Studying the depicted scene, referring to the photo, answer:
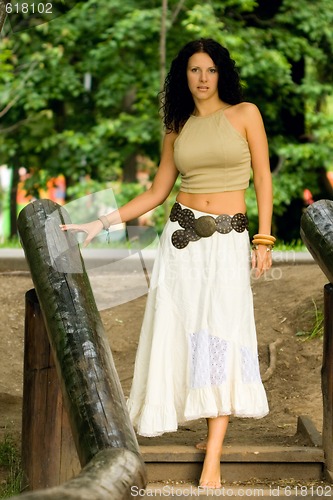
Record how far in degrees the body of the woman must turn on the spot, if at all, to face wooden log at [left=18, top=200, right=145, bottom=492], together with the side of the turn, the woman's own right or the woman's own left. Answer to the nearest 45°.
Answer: approximately 45° to the woman's own right

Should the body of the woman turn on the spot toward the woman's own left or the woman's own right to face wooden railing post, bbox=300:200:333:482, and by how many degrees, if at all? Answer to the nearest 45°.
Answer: approximately 90° to the woman's own left

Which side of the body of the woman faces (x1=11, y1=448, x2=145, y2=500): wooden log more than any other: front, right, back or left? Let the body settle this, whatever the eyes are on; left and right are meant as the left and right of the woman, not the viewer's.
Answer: front

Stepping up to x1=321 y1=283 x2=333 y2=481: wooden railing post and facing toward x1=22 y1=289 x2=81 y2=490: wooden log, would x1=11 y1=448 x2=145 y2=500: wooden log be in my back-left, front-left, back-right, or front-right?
front-left

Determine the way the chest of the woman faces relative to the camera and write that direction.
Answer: toward the camera

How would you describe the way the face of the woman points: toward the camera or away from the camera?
toward the camera
